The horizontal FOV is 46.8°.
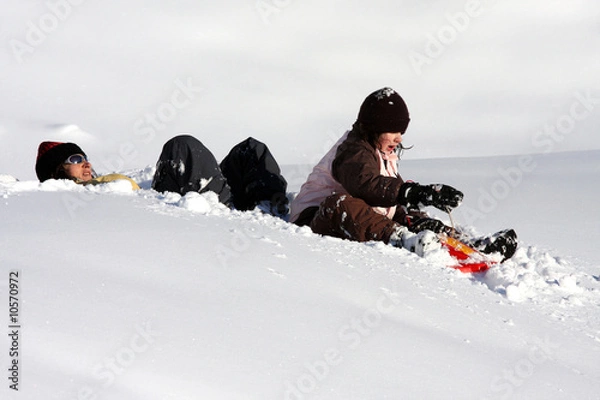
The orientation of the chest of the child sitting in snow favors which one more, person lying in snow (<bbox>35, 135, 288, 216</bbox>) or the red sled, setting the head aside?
the red sled

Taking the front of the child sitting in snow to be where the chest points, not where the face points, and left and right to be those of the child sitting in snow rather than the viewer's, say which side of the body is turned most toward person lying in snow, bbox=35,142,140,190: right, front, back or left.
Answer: back

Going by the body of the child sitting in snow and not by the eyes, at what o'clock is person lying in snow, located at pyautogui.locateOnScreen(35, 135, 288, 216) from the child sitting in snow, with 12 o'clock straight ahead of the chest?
The person lying in snow is roughly at 7 o'clock from the child sitting in snow.

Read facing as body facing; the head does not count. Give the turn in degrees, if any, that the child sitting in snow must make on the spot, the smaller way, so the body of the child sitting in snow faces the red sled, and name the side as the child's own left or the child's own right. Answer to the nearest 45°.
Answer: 0° — they already face it

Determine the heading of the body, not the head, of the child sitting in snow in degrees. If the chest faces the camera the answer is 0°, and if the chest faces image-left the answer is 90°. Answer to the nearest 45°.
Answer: approximately 270°
